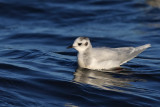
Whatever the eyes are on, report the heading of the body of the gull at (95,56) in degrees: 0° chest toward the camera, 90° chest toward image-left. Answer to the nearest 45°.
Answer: approximately 90°
